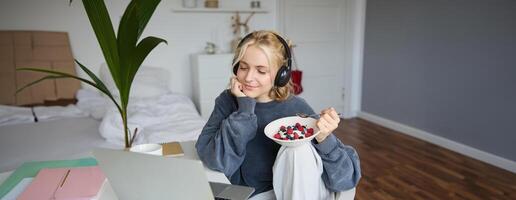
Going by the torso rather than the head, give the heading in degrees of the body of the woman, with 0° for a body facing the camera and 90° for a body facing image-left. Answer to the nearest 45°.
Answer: approximately 0°

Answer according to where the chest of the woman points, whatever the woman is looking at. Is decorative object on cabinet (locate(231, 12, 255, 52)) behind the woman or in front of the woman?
behind

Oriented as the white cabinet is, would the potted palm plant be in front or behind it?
in front

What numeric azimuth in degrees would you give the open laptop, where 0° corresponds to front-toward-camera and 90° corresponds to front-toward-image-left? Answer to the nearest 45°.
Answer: approximately 225°

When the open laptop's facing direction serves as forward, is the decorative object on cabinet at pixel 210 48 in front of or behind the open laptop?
in front

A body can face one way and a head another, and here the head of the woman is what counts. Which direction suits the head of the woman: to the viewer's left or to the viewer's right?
to the viewer's left

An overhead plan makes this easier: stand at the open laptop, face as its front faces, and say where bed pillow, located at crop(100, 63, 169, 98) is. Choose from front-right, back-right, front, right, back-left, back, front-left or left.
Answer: front-left

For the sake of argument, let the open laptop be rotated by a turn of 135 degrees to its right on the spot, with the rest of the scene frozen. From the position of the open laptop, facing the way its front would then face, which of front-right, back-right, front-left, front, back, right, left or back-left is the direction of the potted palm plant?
back

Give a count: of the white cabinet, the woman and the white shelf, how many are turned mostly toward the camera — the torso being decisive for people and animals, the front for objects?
3

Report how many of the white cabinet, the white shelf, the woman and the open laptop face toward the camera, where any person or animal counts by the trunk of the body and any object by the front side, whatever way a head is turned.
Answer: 3
